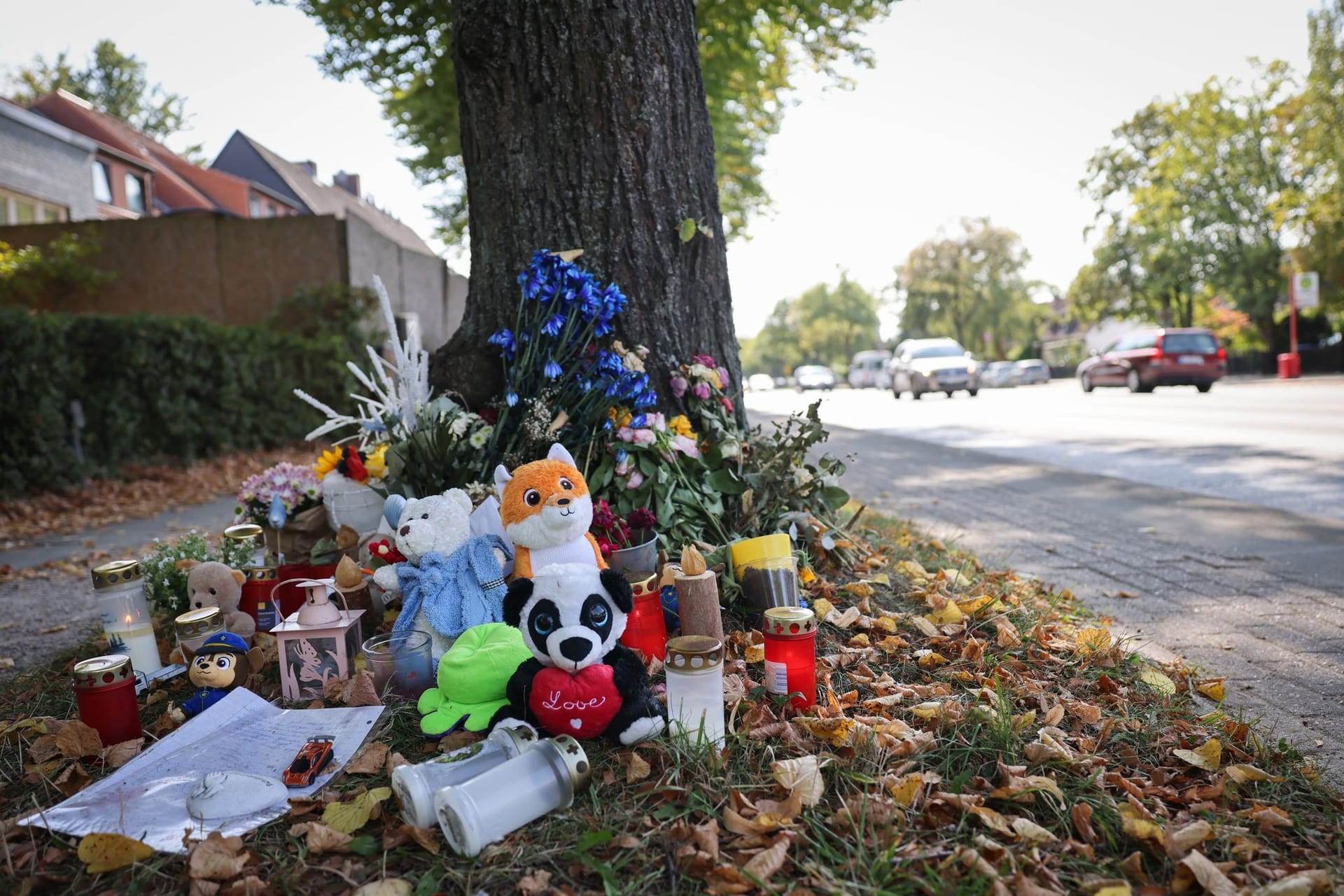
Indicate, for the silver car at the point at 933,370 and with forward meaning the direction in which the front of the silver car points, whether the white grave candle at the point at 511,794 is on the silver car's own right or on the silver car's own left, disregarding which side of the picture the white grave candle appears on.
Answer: on the silver car's own right

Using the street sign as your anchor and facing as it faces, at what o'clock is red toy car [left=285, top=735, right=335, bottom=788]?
The red toy car is roughly at 12 o'clock from the street sign.

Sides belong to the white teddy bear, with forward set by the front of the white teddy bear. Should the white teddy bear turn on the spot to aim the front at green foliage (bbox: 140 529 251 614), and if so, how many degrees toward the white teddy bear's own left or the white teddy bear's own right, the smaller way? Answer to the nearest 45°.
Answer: approximately 90° to the white teddy bear's own right

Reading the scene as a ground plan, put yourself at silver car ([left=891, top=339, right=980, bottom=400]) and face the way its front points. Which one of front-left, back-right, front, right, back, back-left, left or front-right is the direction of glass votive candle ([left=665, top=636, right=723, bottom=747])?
front-right

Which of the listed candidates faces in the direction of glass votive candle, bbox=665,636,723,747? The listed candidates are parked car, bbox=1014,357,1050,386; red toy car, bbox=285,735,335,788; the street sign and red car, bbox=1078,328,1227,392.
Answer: the street sign

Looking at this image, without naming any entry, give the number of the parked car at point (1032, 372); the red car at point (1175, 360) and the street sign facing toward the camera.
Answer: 1

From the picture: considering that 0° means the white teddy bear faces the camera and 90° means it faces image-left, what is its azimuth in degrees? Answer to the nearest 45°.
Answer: approximately 45°

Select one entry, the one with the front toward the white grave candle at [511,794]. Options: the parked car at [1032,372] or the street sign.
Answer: the street sign

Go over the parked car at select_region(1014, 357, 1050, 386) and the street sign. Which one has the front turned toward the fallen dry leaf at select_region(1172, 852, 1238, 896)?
the street sign

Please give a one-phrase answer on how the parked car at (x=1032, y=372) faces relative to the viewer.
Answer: facing away from the viewer and to the left of the viewer

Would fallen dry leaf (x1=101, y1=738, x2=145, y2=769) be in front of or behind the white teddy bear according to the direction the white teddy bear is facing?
in front

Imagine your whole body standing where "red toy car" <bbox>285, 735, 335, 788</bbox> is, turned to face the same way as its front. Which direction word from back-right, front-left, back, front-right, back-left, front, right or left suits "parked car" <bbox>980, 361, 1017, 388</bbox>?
back
